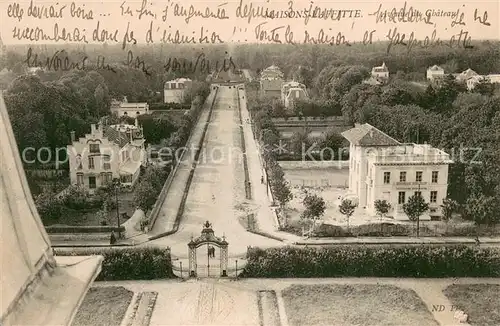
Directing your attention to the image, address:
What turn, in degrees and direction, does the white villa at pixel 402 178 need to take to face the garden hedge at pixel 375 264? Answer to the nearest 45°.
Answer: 0° — it already faces it

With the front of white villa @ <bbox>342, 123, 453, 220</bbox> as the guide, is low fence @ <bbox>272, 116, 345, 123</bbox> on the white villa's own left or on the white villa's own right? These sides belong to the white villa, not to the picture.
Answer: on the white villa's own right

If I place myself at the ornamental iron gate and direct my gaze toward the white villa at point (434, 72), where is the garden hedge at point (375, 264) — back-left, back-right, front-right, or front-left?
front-right

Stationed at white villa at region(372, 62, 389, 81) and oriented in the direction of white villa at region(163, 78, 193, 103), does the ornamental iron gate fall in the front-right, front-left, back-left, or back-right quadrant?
front-left

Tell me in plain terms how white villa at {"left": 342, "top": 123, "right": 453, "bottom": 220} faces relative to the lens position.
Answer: facing the viewer

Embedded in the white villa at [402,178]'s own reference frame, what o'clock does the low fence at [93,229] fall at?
The low fence is roughly at 2 o'clock from the white villa.

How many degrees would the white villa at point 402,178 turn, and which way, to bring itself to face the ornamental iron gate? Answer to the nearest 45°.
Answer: approximately 45° to its right

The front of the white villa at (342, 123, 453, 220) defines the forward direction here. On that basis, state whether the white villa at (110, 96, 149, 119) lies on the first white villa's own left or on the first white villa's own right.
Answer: on the first white villa's own right

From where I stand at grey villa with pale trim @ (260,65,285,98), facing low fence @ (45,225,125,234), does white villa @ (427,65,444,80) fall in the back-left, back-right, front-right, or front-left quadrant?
back-left
